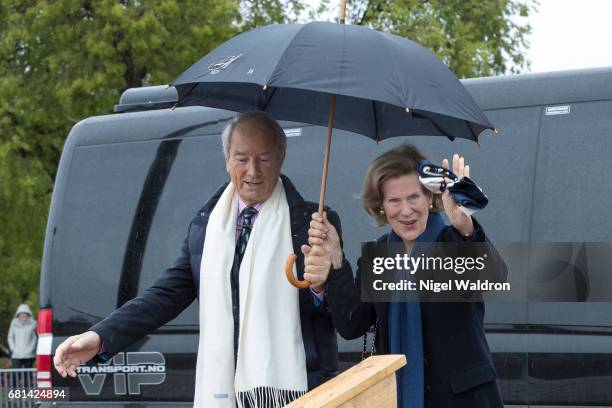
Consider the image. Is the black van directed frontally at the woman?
no

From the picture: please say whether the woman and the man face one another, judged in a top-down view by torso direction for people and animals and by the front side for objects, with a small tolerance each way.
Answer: no

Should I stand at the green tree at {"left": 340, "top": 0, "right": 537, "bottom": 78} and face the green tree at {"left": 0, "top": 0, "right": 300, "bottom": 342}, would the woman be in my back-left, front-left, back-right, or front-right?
front-left

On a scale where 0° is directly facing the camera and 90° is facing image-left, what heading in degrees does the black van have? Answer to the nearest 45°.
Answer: approximately 270°

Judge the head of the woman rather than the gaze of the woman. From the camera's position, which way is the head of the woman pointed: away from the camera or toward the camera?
toward the camera

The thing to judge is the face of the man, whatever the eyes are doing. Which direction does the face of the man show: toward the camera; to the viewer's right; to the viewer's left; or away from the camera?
toward the camera

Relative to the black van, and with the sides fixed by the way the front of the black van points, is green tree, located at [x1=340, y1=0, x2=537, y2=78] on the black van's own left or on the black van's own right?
on the black van's own left

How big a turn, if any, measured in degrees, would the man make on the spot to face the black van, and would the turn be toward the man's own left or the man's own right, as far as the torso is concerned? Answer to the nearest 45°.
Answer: approximately 180°

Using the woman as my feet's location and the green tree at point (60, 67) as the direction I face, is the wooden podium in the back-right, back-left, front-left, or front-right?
back-left

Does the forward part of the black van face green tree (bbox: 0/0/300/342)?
no

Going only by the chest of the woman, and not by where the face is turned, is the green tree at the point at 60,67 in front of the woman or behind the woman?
behind

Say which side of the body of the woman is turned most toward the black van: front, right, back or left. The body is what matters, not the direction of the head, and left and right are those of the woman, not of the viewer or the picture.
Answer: back

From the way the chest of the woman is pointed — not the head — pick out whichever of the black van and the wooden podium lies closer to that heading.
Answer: the wooden podium

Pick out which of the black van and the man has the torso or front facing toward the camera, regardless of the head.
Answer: the man

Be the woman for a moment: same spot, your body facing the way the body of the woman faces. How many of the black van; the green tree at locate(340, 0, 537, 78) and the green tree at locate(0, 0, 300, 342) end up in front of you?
0

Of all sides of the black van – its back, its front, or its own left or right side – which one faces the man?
right

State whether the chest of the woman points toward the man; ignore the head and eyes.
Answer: no

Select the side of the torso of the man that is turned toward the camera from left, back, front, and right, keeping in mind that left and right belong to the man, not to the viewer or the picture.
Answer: front
